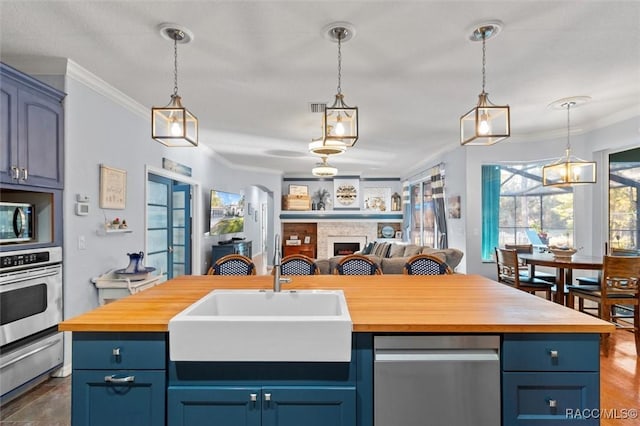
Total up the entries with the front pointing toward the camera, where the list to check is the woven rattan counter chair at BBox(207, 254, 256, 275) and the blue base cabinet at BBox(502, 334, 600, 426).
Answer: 2

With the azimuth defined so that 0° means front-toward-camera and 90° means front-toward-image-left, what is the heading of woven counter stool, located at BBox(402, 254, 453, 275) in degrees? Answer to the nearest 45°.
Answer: approximately 0°

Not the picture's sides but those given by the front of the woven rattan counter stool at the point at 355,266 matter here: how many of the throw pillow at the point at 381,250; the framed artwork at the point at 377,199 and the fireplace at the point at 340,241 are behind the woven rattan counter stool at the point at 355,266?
3

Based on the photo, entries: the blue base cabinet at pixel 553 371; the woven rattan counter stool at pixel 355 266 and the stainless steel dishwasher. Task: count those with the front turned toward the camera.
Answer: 3

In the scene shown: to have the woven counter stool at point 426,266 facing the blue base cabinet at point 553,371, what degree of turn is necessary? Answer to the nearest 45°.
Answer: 0° — it already faces it

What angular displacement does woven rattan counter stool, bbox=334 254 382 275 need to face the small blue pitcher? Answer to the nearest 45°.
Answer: approximately 90° to its right

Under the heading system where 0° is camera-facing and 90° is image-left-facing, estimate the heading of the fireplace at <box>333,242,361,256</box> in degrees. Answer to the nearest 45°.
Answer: approximately 0°

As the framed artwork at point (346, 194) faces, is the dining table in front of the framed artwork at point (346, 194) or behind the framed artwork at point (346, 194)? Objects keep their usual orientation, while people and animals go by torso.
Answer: in front

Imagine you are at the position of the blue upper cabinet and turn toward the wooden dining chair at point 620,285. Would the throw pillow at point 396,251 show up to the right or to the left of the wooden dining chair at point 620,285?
left

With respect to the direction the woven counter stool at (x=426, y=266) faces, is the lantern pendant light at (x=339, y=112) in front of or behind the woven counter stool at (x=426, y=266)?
in front
